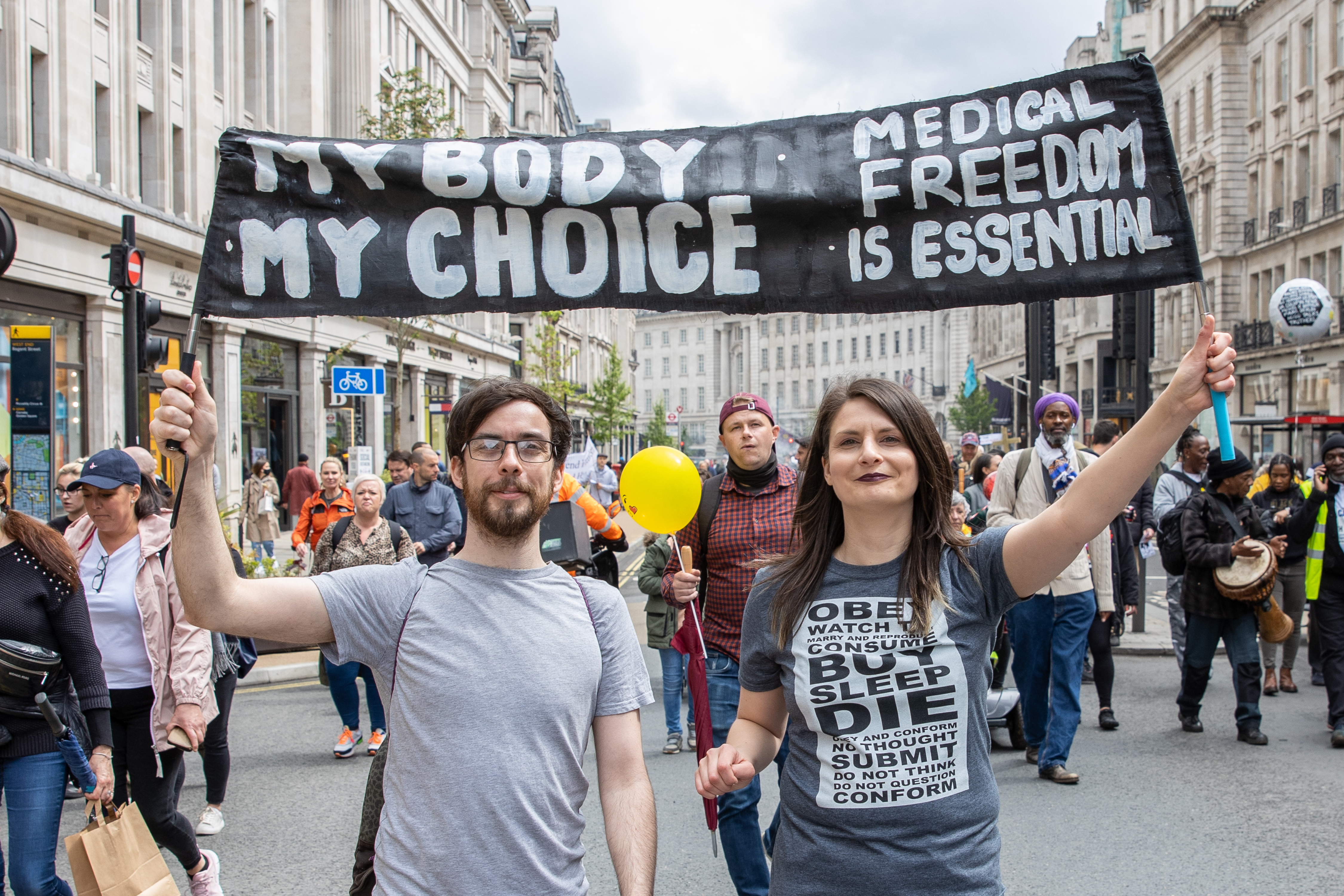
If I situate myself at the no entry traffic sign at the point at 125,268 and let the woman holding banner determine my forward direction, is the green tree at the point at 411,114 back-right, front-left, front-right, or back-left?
back-left

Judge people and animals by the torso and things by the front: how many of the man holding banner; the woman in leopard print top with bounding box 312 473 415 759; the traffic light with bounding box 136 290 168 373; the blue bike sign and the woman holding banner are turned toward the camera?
4

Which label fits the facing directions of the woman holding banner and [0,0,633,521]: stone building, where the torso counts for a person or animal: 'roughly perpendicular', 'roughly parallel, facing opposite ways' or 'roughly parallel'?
roughly perpendicular

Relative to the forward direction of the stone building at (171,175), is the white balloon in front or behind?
in front

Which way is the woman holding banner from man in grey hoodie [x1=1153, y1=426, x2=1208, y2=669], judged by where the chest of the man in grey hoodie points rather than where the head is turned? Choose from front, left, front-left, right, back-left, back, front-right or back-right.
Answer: front-right

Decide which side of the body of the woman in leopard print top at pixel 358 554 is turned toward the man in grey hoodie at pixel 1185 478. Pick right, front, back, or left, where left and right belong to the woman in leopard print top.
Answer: left

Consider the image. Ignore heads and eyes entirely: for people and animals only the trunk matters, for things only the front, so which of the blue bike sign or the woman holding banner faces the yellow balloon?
the blue bike sign

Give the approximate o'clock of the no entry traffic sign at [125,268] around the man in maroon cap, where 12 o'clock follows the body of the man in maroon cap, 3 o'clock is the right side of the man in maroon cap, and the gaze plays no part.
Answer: The no entry traffic sign is roughly at 4 o'clock from the man in maroon cap.

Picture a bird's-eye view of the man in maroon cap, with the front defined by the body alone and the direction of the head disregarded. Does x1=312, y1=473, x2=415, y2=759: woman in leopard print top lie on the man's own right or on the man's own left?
on the man's own right

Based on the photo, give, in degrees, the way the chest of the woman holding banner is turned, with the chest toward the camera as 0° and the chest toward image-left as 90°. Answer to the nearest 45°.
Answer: approximately 0°

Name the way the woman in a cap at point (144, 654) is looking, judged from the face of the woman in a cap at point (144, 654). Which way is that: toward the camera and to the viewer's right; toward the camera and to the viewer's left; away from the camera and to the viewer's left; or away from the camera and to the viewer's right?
toward the camera and to the viewer's left
